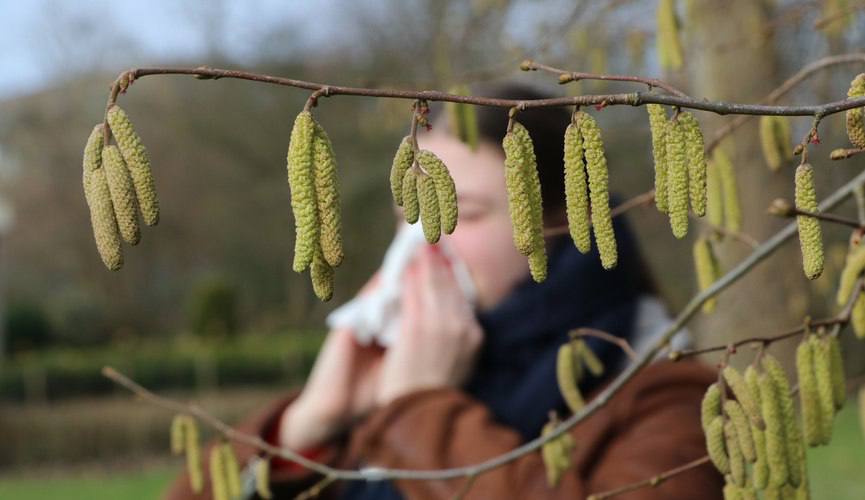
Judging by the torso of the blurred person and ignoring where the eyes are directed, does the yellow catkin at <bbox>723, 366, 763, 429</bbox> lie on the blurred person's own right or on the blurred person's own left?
on the blurred person's own left

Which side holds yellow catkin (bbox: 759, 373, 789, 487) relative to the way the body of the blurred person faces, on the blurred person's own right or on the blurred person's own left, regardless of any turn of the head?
on the blurred person's own left

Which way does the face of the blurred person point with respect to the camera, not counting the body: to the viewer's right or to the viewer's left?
to the viewer's left
